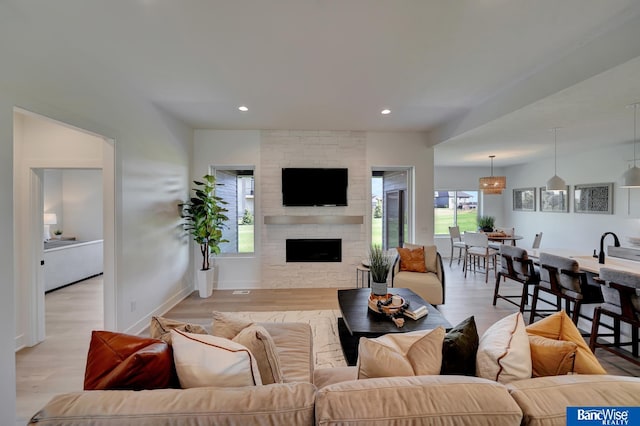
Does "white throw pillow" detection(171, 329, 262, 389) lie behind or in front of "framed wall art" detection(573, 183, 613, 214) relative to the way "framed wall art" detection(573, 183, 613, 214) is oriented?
in front

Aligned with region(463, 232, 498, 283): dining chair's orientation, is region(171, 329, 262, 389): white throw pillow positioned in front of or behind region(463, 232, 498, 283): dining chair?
behind

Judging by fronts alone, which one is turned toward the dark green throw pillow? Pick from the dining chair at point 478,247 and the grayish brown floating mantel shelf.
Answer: the grayish brown floating mantel shelf

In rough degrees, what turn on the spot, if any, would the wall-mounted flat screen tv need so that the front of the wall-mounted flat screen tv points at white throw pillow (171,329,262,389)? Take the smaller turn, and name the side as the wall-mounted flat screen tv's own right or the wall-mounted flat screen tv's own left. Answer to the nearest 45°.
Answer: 0° — it already faces it

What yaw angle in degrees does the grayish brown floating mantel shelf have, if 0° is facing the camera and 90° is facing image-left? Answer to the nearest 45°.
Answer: approximately 0°

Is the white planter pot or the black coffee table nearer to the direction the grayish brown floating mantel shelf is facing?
the black coffee table

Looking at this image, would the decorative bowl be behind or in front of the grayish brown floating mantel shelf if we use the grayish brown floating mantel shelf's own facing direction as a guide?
in front

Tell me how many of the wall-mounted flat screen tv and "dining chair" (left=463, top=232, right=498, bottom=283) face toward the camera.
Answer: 1

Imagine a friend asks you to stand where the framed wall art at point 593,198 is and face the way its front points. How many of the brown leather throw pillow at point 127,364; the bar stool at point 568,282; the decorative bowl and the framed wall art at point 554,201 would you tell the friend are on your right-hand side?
1

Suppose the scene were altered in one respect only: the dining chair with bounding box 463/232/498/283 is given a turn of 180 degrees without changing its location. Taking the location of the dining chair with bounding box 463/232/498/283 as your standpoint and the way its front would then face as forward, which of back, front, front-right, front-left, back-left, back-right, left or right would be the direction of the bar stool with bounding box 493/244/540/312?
front-left

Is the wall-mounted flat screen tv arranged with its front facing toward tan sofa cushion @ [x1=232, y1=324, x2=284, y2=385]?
yes

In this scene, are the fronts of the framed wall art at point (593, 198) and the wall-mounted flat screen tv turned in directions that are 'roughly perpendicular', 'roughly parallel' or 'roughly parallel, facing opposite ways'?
roughly perpendicular

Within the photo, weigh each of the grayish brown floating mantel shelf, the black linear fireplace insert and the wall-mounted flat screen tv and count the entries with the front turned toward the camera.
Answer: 3
